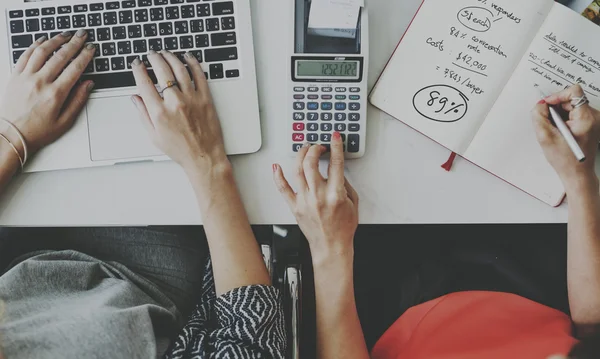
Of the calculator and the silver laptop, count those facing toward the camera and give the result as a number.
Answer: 2

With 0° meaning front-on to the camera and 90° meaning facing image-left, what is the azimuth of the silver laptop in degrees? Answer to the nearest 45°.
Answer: approximately 0°
